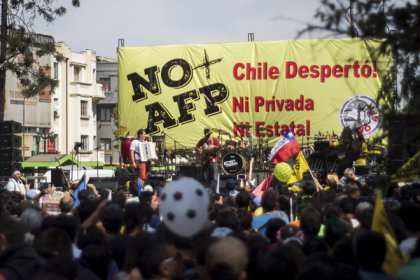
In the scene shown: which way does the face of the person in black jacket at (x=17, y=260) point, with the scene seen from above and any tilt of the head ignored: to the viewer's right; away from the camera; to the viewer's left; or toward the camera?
away from the camera

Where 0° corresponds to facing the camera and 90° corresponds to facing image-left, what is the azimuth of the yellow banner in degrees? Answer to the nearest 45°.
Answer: approximately 0°

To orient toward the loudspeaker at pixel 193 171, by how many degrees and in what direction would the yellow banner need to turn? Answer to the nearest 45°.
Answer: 0° — it already faces it
